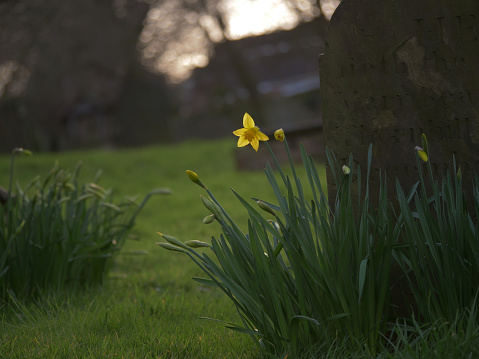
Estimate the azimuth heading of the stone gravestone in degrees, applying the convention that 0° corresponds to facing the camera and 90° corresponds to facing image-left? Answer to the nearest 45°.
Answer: approximately 0°

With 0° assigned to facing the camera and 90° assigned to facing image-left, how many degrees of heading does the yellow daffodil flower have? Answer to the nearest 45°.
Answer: approximately 0°

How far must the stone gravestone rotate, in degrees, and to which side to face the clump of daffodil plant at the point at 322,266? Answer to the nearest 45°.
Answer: approximately 45° to its right

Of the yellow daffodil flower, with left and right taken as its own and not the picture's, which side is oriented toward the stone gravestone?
left

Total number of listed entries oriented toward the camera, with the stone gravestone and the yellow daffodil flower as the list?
2

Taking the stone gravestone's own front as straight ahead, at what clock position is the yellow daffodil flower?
The yellow daffodil flower is roughly at 2 o'clock from the stone gravestone.
